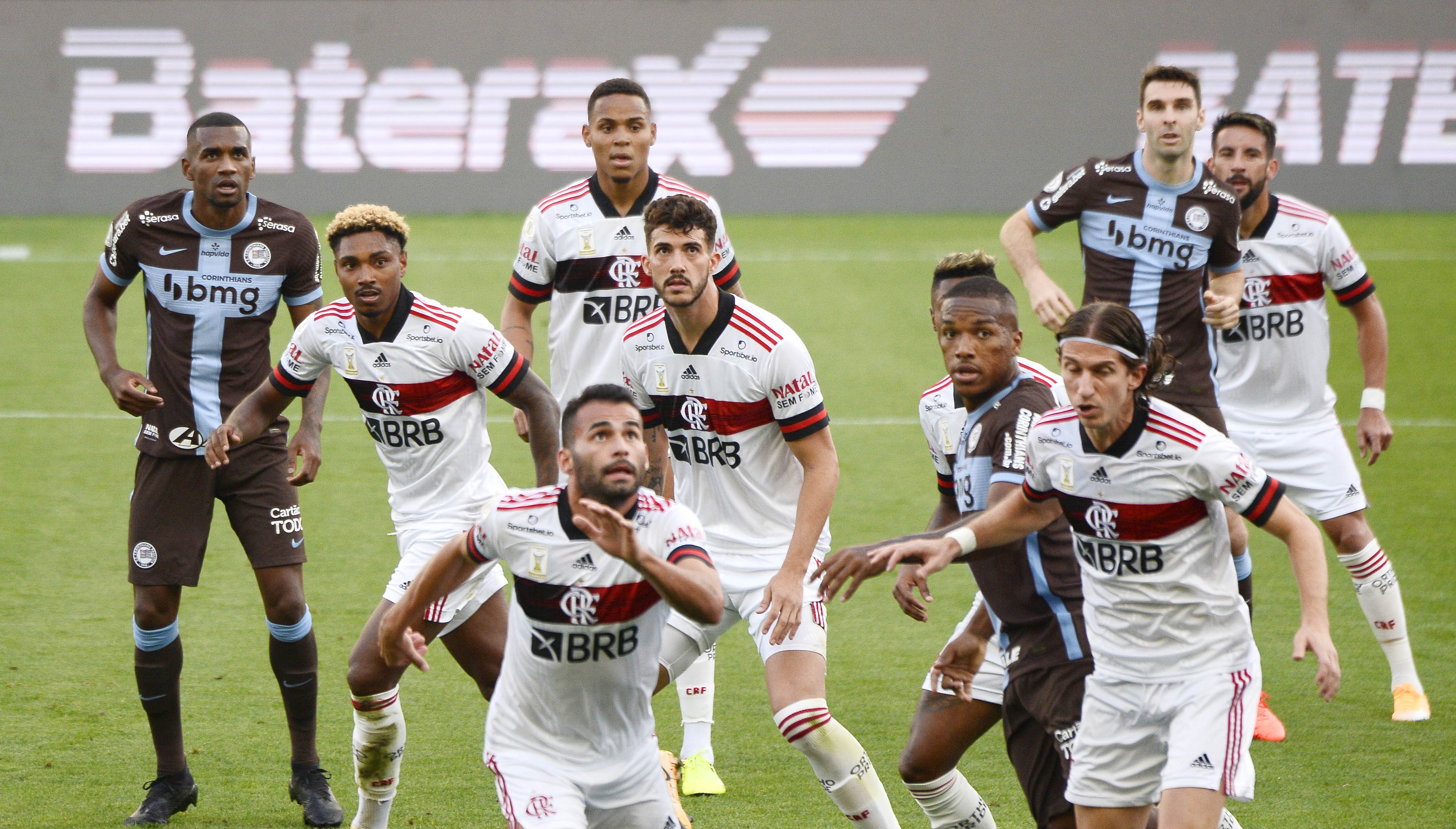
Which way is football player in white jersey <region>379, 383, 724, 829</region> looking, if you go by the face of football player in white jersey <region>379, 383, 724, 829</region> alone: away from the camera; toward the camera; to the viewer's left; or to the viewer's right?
toward the camera

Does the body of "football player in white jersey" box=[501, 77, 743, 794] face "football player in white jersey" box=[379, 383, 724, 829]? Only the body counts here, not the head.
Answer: yes

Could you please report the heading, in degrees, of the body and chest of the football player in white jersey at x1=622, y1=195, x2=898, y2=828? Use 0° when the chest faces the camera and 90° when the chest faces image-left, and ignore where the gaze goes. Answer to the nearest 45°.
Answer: approximately 45°

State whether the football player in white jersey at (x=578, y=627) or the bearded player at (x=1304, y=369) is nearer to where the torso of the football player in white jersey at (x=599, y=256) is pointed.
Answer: the football player in white jersey

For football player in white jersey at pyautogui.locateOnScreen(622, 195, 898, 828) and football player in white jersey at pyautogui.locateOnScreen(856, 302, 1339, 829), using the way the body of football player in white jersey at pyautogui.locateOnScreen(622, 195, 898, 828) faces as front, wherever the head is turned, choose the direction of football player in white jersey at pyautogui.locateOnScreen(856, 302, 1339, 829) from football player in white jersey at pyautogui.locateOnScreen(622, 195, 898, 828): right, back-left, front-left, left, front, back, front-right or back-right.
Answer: left

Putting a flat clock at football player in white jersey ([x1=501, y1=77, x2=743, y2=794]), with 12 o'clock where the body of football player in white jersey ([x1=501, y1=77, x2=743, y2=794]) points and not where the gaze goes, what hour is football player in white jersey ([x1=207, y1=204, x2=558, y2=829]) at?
football player in white jersey ([x1=207, y1=204, x2=558, y2=829]) is roughly at 1 o'clock from football player in white jersey ([x1=501, y1=77, x2=743, y2=794]).

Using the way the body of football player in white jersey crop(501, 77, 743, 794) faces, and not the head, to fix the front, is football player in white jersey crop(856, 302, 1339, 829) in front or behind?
in front

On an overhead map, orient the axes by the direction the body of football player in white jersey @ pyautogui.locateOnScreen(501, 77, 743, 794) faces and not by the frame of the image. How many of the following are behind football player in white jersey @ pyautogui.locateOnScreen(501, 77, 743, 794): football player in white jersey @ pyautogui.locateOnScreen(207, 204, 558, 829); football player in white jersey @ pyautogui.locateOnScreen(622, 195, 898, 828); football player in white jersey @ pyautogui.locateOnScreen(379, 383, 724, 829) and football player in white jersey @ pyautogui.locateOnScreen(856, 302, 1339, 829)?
0

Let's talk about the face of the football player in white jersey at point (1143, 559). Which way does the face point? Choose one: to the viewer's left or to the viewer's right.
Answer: to the viewer's left

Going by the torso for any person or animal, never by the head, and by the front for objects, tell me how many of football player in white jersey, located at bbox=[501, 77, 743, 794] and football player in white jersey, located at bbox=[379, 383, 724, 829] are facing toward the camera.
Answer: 2

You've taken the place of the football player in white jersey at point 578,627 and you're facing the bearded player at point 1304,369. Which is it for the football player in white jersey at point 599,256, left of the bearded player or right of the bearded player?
left

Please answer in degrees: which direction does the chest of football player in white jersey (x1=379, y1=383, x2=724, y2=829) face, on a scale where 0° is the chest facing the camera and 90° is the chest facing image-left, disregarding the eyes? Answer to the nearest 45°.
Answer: approximately 0°

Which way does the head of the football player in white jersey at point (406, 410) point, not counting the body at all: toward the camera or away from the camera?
toward the camera

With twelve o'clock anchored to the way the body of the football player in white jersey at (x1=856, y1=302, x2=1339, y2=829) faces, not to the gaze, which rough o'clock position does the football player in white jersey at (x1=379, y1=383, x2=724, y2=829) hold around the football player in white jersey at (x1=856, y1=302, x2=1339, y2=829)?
the football player in white jersey at (x1=379, y1=383, x2=724, y2=829) is roughly at 1 o'clock from the football player in white jersey at (x1=856, y1=302, x2=1339, y2=829).

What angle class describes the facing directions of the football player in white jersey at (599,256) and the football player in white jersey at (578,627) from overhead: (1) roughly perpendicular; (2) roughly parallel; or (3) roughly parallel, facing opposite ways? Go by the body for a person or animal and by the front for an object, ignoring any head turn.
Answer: roughly parallel

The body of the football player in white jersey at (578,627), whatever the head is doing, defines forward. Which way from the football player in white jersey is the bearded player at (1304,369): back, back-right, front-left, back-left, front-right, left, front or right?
back-left

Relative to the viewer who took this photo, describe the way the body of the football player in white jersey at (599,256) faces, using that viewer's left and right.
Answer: facing the viewer

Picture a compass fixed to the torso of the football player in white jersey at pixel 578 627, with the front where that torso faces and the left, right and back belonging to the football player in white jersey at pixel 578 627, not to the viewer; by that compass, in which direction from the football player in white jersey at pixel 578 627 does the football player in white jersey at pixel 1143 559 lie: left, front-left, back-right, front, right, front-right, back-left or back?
left

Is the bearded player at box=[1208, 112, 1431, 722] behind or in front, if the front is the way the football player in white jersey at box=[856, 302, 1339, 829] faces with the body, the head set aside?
behind

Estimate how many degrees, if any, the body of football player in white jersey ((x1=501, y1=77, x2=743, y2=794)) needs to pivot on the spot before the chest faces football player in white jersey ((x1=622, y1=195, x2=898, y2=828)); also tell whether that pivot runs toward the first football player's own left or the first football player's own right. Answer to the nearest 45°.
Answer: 0° — they already face them

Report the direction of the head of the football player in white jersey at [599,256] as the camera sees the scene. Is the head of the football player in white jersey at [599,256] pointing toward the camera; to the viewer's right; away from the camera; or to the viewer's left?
toward the camera

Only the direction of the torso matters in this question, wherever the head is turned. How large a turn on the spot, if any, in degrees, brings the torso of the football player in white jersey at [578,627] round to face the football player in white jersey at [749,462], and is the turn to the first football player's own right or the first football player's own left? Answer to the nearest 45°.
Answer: approximately 135° to the first football player's own left

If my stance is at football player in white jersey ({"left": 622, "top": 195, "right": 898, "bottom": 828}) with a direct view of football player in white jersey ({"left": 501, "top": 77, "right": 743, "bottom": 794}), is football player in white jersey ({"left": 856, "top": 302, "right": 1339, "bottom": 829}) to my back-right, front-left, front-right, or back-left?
back-right
